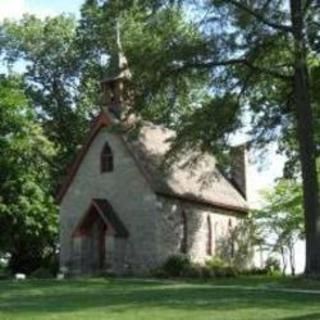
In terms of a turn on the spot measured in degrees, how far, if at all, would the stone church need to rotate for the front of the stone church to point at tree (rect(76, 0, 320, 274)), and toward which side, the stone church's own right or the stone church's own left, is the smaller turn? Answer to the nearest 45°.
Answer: approximately 90° to the stone church's own left

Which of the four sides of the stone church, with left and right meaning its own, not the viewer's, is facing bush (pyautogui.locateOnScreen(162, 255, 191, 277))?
left

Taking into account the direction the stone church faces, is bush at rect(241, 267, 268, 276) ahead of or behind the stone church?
behind

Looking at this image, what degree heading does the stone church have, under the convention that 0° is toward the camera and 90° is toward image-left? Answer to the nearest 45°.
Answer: approximately 45°

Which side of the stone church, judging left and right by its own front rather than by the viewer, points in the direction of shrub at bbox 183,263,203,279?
left
